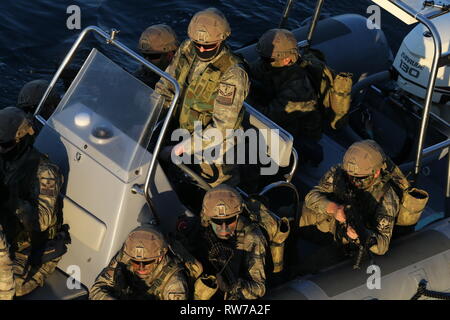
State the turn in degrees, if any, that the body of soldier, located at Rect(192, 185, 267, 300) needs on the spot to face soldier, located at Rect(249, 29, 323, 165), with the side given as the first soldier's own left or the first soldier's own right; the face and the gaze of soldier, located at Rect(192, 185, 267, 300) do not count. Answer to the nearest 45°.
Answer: approximately 180°

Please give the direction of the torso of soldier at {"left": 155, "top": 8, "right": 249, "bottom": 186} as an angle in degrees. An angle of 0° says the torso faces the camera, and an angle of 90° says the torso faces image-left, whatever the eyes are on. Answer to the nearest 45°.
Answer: approximately 45°

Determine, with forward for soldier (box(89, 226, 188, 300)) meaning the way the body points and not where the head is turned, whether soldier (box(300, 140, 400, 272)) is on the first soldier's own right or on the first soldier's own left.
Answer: on the first soldier's own left

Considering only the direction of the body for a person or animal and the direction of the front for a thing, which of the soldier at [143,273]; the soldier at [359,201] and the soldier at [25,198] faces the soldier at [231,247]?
the soldier at [359,201]

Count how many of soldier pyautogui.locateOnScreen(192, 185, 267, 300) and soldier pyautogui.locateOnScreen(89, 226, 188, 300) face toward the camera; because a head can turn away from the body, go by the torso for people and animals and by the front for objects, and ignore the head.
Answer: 2
